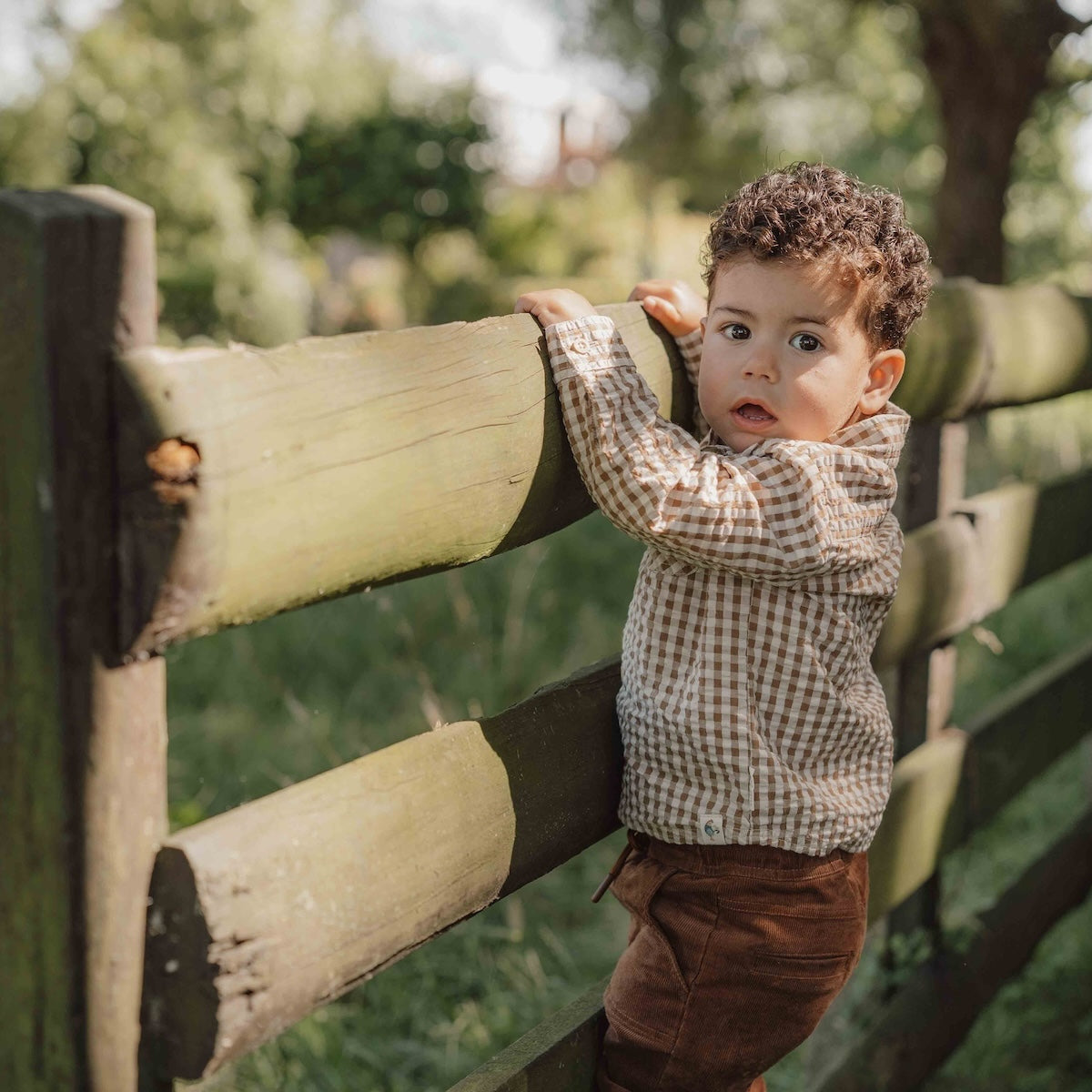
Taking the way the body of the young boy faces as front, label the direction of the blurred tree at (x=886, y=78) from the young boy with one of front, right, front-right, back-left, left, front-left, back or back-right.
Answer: right

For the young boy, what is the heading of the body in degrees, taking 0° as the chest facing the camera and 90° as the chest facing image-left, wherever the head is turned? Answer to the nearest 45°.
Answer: approximately 90°

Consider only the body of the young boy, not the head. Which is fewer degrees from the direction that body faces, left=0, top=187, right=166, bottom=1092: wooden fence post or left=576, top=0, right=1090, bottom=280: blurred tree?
the wooden fence post

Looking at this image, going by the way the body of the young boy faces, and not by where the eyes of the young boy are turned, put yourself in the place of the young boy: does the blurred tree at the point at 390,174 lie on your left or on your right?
on your right
